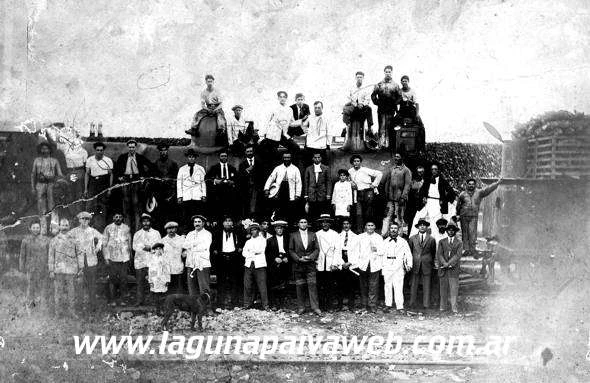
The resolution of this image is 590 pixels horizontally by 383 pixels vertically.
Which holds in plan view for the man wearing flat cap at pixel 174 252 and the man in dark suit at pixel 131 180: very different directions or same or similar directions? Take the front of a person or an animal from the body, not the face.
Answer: same or similar directions

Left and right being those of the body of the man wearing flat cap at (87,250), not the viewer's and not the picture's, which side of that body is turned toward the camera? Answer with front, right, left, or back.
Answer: front

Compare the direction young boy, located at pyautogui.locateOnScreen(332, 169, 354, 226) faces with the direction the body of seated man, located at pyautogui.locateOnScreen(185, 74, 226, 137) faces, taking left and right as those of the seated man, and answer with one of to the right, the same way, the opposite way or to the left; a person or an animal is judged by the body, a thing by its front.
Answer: the same way

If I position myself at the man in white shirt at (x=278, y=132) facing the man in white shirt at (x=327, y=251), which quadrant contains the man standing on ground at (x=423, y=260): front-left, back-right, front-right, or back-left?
front-left

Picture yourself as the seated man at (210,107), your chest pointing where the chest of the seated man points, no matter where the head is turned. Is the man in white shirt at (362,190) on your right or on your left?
on your left

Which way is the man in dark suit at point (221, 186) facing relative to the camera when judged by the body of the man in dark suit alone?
toward the camera

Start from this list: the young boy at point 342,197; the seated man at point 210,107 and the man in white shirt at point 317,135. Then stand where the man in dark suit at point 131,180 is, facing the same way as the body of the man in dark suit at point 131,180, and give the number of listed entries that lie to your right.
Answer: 0

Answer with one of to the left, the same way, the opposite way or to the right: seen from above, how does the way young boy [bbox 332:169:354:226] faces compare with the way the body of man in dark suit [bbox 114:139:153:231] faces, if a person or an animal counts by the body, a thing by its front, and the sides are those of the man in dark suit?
the same way

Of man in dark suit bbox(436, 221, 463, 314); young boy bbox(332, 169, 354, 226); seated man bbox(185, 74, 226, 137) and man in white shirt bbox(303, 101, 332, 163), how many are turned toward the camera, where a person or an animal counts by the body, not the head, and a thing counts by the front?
4

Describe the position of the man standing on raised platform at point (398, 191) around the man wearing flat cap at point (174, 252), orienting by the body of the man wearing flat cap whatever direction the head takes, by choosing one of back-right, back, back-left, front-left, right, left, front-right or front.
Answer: left

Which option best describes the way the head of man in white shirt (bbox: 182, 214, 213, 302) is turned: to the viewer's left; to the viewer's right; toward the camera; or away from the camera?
toward the camera

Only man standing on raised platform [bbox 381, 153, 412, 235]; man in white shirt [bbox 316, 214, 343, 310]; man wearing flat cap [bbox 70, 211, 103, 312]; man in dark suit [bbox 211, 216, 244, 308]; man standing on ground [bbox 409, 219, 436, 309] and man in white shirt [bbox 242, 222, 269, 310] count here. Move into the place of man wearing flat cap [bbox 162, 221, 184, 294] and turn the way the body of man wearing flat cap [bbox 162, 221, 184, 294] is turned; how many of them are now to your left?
5

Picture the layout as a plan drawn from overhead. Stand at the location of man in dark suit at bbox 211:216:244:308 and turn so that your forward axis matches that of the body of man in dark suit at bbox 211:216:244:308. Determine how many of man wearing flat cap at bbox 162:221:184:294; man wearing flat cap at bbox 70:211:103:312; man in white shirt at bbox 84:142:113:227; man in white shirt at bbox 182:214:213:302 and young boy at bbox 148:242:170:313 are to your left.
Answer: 0

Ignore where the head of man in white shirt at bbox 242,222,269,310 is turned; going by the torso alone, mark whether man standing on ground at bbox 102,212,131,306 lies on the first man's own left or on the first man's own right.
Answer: on the first man's own right

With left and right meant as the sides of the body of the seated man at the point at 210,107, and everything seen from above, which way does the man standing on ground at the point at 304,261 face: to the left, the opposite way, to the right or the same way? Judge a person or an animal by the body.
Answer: the same way

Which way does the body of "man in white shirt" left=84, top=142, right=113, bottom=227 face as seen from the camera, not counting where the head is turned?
toward the camera

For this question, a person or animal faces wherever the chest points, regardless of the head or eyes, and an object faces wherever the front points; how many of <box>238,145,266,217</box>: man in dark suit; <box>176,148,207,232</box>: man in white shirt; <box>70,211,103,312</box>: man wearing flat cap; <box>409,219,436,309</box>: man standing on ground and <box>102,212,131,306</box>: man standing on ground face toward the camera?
5
